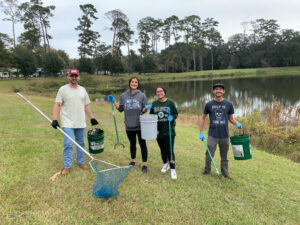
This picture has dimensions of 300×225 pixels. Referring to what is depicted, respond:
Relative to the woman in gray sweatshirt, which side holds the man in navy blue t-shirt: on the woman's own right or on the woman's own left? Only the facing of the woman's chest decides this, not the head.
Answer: on the woman's own left

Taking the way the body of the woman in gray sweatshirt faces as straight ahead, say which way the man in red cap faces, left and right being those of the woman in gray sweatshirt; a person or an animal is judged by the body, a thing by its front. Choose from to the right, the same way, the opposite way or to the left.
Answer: the same way

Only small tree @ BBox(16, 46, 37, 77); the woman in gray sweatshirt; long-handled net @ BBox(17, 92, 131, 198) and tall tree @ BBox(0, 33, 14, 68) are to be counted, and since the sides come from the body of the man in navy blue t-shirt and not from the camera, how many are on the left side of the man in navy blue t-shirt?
0

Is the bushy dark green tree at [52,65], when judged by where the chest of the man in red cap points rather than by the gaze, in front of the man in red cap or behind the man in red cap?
behind

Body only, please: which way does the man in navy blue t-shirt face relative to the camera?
toward the camera

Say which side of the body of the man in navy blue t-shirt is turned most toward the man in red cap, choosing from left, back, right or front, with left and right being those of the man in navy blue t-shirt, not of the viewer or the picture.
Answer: right

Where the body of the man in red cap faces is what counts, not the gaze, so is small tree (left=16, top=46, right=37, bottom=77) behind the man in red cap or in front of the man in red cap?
behind

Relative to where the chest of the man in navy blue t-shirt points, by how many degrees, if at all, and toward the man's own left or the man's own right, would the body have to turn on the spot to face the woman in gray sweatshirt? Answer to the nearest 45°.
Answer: approximately 90° to the man's own right

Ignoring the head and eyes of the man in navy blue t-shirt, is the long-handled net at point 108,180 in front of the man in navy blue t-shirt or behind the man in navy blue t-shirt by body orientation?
in front

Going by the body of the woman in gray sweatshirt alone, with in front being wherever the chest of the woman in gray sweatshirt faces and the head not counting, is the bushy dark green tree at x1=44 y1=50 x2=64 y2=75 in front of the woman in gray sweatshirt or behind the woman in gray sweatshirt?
behind

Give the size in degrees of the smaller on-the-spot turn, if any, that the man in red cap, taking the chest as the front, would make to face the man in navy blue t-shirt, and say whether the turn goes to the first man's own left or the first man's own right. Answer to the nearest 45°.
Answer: approximately 90° to the first man's own left

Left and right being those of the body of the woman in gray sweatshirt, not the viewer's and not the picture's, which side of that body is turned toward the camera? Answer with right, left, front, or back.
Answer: front
